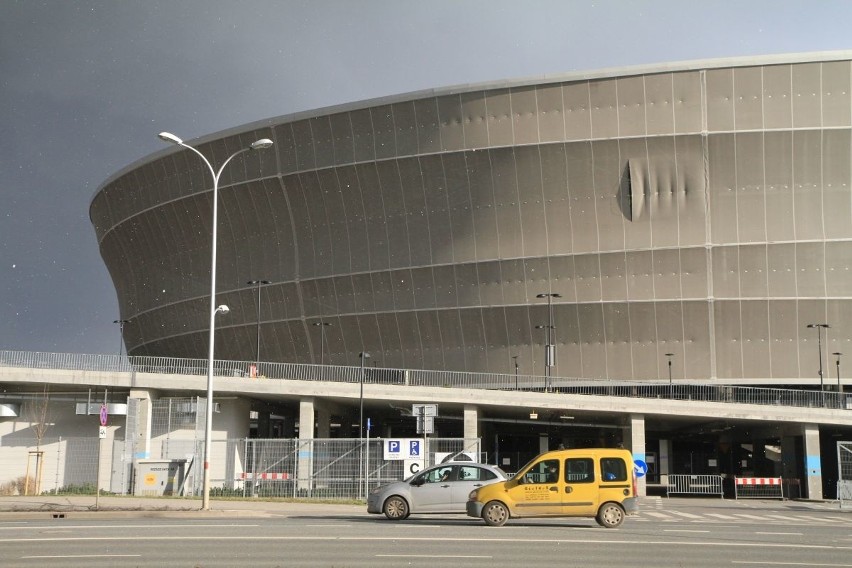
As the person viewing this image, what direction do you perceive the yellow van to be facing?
facing to the left of the viewer

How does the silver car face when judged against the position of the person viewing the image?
facing to the left of the viewer

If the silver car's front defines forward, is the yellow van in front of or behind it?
behind

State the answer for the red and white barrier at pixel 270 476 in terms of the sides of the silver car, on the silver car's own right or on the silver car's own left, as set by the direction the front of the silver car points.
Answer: on the silver car's own right

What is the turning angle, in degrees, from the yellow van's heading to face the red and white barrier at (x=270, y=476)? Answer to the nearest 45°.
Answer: approximately 45° to its right

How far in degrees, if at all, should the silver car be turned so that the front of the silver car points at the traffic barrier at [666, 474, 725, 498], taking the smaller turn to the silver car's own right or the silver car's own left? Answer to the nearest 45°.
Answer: approximately 135° to the silver car's own right

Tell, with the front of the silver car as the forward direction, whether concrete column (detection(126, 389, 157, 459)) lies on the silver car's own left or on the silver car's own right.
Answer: on the silver car's own right
